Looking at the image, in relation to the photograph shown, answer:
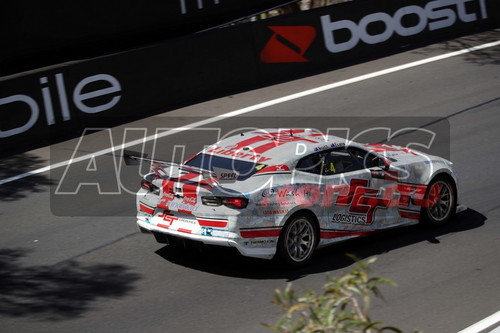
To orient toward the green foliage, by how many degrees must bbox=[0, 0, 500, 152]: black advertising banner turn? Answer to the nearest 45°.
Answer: approximately 45° to its right

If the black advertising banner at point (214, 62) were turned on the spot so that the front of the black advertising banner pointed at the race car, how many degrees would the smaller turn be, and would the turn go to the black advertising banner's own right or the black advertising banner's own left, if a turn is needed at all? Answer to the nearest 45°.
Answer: approximately 45° to the black advertising banner's own right

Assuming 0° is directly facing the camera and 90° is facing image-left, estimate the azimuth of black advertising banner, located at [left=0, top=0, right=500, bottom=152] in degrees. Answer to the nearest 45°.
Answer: approximately 315°

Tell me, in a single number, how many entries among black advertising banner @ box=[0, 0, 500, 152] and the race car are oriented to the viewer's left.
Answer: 0

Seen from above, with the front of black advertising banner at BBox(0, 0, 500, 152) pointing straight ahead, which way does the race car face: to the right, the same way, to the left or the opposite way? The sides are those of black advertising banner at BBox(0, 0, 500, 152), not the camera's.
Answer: to the left

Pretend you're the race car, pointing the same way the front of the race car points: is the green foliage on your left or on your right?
on your right

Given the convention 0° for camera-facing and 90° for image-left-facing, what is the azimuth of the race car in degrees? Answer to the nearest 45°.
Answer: approximately 225°
